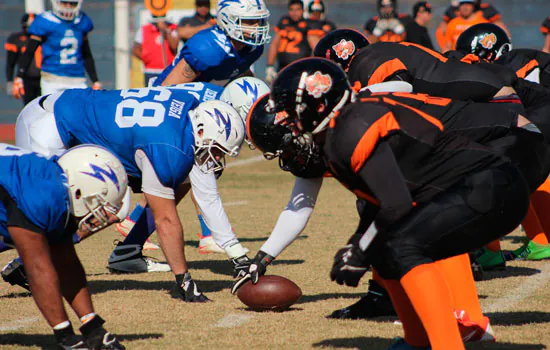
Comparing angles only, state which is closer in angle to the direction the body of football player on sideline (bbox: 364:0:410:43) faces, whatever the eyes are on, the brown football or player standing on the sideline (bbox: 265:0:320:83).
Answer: the brown football

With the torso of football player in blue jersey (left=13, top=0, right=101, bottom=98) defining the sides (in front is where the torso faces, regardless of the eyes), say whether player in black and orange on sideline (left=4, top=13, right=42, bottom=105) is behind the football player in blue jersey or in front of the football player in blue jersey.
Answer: behind

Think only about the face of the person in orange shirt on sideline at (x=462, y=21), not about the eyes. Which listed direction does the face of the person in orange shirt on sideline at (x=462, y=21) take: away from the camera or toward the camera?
toward the camera

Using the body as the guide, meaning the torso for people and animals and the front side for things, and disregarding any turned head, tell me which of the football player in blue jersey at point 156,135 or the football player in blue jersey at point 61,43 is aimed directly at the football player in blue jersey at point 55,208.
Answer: the football player in blue jersey at point 61,43

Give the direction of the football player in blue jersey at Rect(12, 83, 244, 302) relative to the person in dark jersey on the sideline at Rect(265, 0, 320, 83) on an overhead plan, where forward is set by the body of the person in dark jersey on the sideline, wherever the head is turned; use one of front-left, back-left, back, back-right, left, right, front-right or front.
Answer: front

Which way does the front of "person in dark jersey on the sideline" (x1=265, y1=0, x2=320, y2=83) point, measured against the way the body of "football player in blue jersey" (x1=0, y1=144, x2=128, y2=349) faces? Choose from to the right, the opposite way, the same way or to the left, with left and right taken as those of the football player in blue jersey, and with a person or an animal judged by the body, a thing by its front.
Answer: to the right

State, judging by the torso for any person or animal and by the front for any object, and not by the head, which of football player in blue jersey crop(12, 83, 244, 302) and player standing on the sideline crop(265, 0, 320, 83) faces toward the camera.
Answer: the player standing on the sideline

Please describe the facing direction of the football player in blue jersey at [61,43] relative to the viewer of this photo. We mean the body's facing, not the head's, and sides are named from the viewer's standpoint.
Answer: facing the viewer

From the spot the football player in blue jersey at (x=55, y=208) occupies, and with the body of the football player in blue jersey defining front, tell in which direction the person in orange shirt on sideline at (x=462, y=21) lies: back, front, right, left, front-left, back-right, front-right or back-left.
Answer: front-left

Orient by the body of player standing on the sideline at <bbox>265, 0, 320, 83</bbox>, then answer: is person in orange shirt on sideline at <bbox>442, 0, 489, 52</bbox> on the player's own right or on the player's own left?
on the player's own left

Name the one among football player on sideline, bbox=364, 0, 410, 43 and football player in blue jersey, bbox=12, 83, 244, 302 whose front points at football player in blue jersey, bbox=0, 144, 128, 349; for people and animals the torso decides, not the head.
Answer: the football player on sideline

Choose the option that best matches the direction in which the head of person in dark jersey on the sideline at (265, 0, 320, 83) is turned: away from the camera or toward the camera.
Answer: toward the camera

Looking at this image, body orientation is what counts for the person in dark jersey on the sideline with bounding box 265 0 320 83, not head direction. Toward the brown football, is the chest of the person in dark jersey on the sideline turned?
yes

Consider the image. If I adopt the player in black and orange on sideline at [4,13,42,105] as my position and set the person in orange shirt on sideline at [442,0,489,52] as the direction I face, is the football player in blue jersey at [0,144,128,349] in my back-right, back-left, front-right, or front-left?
front-right

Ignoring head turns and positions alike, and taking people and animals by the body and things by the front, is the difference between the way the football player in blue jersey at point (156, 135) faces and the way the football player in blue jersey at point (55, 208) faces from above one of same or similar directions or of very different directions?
same or similar directions

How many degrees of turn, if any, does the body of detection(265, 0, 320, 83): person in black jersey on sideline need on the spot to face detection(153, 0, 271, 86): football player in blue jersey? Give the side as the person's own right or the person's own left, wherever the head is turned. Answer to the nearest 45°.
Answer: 0° — they already face them

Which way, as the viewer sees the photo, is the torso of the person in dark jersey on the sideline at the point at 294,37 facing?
toward the camera

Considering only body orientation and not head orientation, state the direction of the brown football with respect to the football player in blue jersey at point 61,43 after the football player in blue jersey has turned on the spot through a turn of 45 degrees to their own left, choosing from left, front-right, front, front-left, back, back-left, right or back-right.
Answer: front-right

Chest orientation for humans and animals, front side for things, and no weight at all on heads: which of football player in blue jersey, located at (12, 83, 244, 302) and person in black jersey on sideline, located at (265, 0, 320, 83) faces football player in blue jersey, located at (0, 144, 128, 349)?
the person in black jersey on sideline

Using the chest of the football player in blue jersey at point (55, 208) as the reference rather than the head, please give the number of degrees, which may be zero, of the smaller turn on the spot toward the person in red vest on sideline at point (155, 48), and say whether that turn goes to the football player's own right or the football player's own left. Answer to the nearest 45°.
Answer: approximately 90° to the football player's own left
